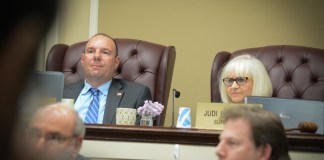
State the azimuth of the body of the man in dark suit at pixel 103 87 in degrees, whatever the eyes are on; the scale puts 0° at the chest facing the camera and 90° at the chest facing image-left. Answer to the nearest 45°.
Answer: approximately 45°

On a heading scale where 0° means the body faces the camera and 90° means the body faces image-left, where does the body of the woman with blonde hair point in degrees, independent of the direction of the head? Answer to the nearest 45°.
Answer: approximately 45°

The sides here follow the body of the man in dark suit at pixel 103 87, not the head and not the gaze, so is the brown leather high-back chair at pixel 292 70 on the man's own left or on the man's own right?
on the man's own left

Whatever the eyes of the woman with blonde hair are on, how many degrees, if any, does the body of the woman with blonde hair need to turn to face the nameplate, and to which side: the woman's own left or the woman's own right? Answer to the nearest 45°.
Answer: approximately 45° to the woman's own left

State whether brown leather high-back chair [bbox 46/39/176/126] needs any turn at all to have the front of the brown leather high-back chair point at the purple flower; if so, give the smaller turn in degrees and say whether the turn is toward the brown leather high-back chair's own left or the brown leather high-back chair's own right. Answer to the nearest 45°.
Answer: approximately 45° to the brown leather high-back chair's own left

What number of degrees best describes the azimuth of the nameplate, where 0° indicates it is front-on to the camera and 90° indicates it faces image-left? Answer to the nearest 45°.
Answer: approximately 0°
